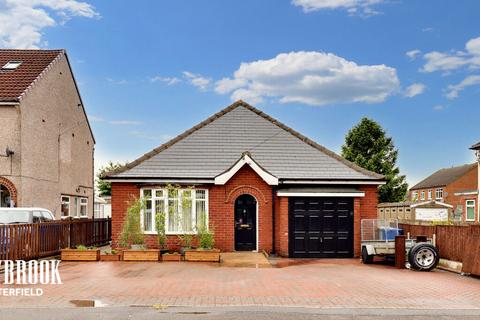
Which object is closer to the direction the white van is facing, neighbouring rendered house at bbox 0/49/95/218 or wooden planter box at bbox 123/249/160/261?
the wooden planter box

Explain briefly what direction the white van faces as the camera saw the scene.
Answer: facing to the right of the viewer

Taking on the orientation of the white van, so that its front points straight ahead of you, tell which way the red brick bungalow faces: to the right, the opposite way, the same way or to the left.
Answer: to the right

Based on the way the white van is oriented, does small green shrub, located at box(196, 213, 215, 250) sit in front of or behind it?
in front

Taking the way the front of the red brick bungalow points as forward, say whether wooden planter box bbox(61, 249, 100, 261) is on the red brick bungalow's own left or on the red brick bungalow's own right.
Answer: on the red brick bungalow's own right

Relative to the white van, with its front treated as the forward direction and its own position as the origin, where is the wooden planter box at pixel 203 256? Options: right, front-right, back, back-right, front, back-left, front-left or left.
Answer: front-right

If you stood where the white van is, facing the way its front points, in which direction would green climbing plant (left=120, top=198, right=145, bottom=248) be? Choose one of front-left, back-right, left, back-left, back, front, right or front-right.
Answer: front-right

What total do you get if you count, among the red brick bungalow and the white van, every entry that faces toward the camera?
1

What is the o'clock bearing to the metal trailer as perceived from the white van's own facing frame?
The metal trailer is roughly at 1 o'clock from the white van.

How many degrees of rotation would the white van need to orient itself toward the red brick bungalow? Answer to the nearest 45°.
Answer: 0° — it already faces it

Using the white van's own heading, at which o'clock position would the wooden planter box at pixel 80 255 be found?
The wooden planter box is roughly at 2 o'clock from the white van.
